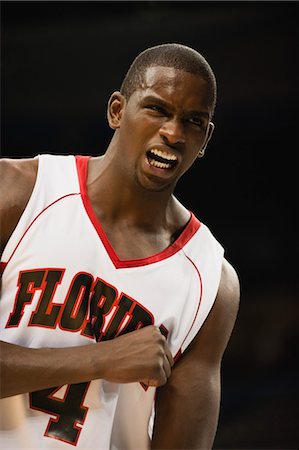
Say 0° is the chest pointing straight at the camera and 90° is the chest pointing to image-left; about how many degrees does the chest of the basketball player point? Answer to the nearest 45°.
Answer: approximately 0°

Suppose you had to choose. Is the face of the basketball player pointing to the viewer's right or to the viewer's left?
to the viewer's right
